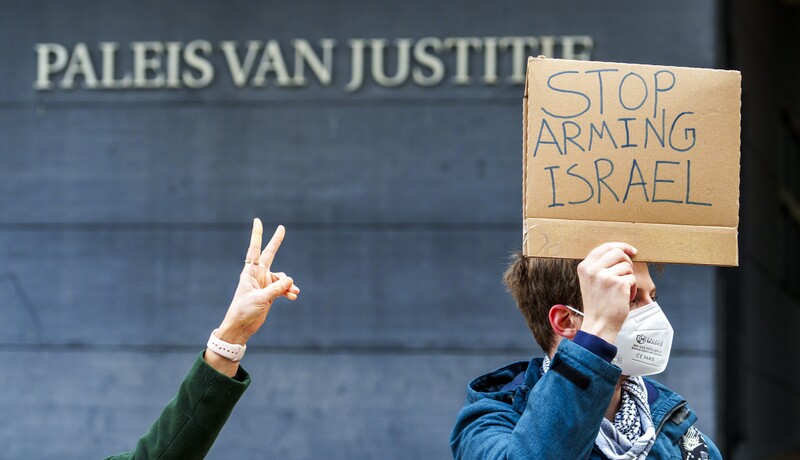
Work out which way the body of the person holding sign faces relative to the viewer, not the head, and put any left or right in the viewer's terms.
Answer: facing the viewer and to the right of the viewer

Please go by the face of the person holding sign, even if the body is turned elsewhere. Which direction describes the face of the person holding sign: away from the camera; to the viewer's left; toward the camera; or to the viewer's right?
to the viewer's right
